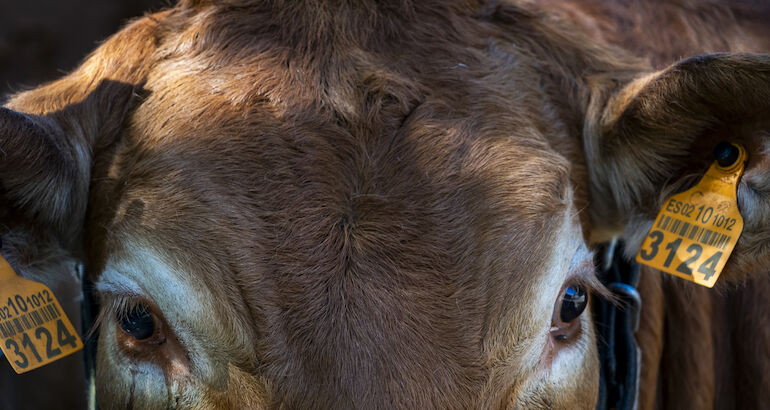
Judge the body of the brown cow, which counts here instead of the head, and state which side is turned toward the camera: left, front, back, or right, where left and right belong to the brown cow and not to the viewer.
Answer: front
